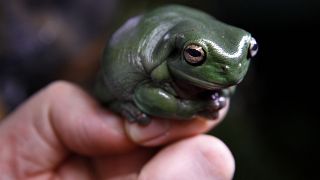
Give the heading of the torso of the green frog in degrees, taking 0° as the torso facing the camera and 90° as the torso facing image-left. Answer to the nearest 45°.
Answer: approximately 315°
